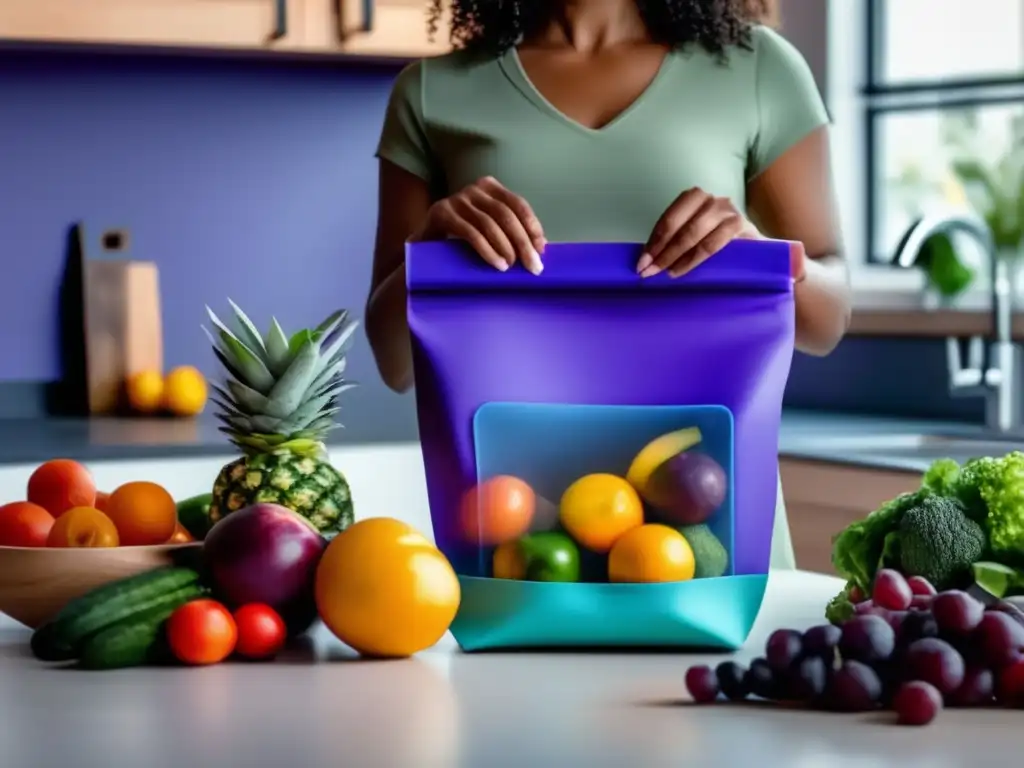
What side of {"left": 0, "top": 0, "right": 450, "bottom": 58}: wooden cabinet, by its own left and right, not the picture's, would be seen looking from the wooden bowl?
front

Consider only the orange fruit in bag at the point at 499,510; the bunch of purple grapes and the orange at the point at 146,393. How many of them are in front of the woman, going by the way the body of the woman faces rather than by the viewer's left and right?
2

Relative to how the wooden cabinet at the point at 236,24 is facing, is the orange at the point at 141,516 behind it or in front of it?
in front

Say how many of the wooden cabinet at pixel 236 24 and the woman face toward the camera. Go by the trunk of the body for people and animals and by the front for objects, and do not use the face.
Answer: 2

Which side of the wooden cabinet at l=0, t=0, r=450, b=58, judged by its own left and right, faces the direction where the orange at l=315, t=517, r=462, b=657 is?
front

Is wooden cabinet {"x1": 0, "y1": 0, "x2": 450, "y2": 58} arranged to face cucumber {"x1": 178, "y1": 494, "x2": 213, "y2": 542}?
yes

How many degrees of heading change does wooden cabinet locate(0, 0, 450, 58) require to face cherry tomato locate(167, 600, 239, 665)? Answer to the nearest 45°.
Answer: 0° — it already faces it

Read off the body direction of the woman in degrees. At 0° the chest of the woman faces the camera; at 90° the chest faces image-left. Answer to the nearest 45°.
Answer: approximately 0°

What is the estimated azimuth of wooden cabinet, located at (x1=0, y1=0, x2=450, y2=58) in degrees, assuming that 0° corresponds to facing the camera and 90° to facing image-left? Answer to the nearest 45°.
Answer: approximately 0°

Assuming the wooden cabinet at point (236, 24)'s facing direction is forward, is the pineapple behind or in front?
in front
